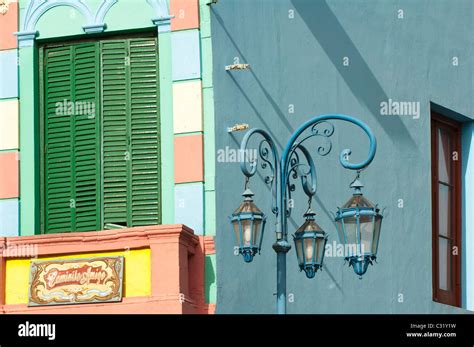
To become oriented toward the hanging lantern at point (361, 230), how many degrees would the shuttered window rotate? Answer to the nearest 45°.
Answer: approximately 45° to its left

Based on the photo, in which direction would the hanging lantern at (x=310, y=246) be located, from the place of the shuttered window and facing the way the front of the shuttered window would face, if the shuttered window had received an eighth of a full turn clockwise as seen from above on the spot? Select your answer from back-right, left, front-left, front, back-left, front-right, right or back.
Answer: left

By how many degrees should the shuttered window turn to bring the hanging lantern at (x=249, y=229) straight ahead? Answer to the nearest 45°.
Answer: approximately 45° to its left

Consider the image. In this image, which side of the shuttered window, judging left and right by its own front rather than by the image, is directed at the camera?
front

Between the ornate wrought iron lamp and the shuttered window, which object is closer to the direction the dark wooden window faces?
the ornate wrought iron lamp

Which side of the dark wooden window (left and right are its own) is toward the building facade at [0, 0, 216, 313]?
right

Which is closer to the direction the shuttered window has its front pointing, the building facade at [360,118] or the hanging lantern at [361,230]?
the hanging lantern

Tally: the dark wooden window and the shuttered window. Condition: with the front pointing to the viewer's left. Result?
0

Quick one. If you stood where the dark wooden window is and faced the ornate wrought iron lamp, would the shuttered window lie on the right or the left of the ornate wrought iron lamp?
right

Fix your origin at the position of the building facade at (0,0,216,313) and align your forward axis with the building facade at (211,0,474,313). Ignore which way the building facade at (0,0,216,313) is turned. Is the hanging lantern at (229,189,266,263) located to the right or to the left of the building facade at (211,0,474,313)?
right

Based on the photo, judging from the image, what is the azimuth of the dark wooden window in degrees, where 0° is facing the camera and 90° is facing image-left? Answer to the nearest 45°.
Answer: approximately 315°

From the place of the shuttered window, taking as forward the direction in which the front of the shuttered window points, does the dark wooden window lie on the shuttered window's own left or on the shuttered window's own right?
on the shuttered window's own left

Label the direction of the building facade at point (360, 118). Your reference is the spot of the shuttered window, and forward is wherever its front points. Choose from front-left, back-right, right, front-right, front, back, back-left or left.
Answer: left

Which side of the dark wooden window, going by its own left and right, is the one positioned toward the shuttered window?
right

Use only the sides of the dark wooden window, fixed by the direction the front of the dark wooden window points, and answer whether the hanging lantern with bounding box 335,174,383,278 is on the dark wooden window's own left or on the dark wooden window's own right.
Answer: on the dark wooden window's own right
